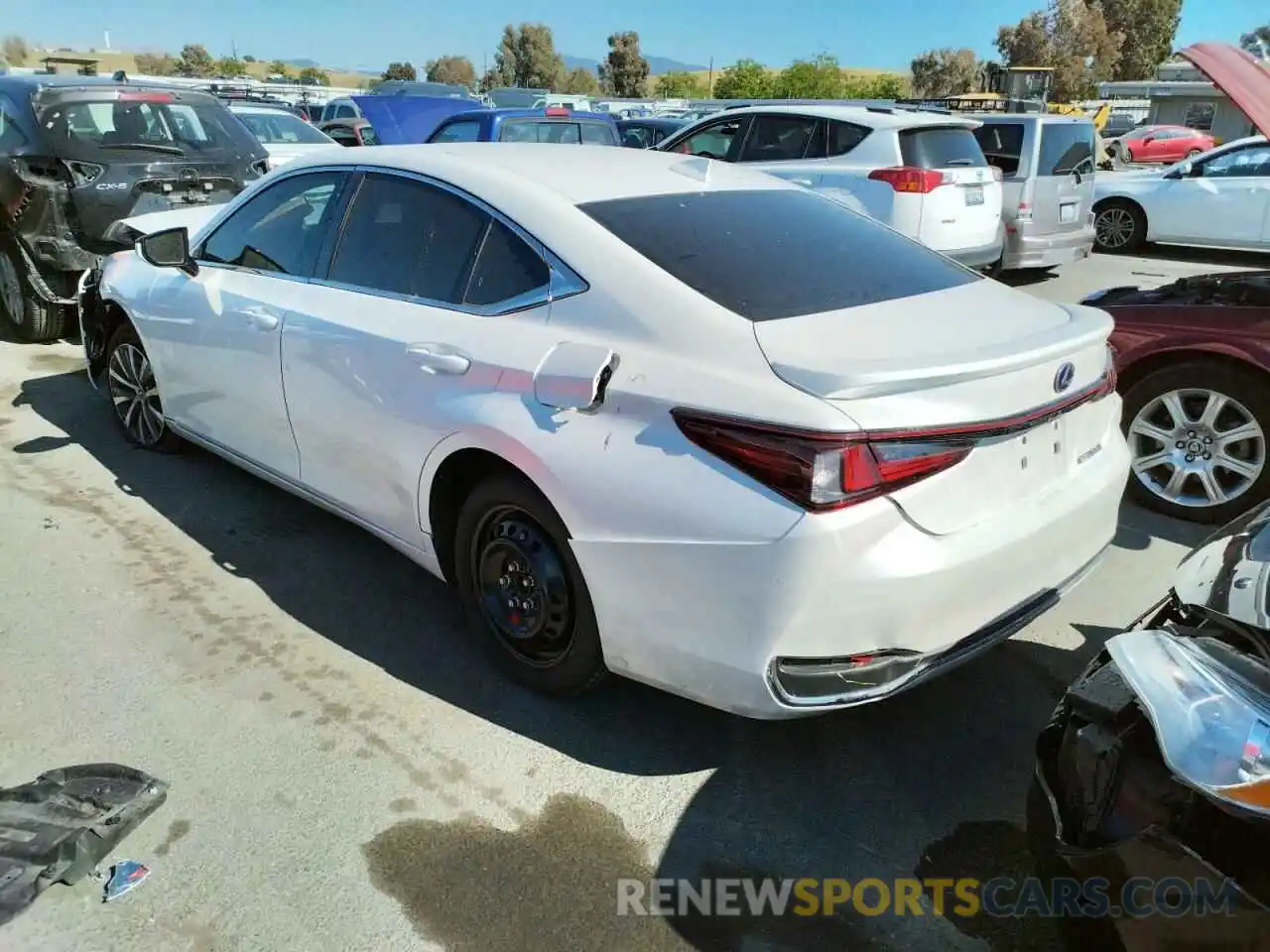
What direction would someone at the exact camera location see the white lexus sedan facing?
facing away from the viewer and to the left of the viewer

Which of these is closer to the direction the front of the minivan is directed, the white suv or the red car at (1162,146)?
the red car

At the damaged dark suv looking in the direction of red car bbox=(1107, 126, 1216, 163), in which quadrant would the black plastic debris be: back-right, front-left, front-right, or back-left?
back-right

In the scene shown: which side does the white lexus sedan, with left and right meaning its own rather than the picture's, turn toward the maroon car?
right

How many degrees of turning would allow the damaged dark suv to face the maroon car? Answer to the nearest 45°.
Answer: approximately 180°

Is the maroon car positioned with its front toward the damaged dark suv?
yes

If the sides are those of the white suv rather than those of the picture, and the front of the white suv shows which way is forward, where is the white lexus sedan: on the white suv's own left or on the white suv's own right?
on the white suv's own left

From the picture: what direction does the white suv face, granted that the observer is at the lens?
facing away from the viewer and to the left of the viewer

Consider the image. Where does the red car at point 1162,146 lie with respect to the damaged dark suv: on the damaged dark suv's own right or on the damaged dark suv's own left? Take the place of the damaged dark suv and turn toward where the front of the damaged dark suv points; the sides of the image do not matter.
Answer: on the damaged dark suv's own right

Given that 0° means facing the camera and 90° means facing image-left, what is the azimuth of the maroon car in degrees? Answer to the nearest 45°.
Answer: approximately 90°

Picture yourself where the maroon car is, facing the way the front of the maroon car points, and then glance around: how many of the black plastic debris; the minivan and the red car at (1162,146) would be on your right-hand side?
2

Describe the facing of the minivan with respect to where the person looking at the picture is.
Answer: facing away from the viewer and to the left of the viewer

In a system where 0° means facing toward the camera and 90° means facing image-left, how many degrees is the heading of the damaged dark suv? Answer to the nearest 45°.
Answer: approximately 135°
